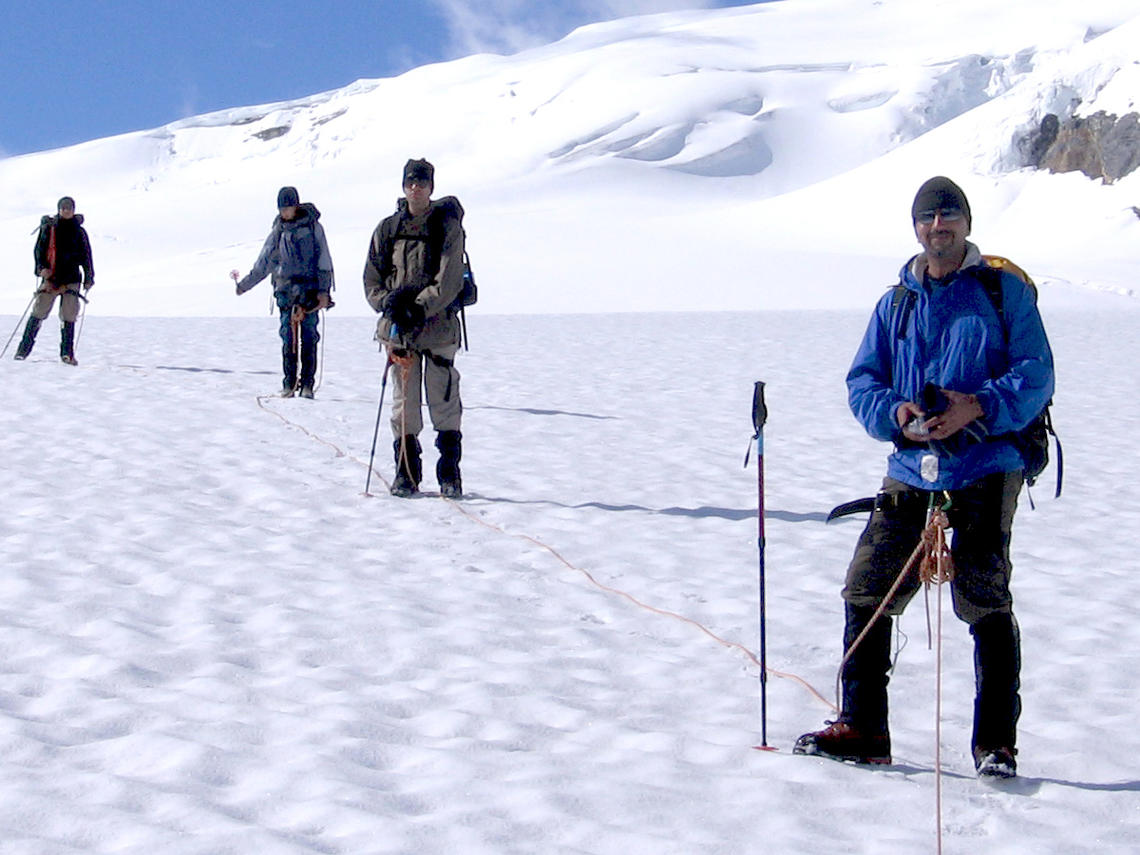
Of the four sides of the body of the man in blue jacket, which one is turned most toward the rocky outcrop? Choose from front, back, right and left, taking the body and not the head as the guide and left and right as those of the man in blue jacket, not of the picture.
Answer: back

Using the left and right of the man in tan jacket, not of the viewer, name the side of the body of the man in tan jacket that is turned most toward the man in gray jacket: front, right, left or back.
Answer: back

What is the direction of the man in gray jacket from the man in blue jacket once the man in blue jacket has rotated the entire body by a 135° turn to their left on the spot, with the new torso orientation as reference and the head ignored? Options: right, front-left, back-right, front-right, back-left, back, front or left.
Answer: left

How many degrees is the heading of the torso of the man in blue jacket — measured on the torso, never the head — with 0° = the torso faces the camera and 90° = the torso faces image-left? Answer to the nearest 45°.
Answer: approximately 0°

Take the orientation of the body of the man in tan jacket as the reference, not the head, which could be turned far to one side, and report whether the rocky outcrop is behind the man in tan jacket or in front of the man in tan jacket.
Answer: behind

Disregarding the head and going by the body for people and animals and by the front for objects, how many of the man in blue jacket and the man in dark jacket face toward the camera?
2
